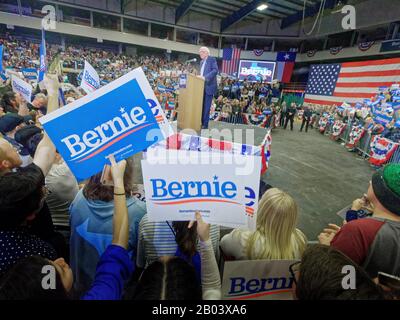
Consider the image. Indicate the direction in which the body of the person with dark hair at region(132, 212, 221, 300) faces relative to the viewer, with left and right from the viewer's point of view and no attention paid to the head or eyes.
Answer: facing away from the viewer

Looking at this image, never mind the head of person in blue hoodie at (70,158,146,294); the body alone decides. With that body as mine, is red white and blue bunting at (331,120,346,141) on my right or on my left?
on my right

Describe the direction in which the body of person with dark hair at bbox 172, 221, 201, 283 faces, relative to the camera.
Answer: away from the camera

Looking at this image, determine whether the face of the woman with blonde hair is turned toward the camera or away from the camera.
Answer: away from the camera

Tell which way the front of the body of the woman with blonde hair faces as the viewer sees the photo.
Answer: away from the camera

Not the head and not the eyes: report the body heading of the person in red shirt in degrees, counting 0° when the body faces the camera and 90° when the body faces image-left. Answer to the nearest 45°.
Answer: approximately 135°

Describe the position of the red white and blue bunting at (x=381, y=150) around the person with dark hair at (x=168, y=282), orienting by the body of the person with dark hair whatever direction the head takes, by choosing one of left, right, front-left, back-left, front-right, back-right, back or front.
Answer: front-right

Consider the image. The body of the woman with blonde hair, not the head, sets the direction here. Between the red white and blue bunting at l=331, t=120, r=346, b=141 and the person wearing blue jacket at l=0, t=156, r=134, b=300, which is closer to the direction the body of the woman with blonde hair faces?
the red white and blue bunting

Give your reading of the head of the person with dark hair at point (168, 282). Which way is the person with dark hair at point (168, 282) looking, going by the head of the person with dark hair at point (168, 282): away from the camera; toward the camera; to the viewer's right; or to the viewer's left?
away from the camera

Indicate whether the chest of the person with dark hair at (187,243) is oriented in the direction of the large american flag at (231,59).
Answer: yes

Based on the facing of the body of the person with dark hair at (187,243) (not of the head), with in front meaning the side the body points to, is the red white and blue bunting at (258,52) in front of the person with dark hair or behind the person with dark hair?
in front

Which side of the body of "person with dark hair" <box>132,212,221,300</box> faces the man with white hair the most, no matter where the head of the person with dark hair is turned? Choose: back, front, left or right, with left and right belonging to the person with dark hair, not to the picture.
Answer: front

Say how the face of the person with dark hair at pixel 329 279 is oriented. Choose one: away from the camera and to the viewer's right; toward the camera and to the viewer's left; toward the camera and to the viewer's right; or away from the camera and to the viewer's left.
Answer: away from the camera and to the viewer's left
